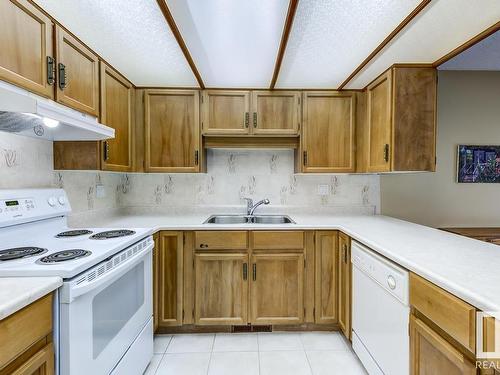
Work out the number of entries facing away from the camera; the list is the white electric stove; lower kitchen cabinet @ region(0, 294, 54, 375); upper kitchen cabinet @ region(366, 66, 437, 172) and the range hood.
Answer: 0

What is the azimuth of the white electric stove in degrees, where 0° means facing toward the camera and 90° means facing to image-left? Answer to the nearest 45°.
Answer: approximately 315°

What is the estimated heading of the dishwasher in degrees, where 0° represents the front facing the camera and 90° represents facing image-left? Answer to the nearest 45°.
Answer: approximately 45°

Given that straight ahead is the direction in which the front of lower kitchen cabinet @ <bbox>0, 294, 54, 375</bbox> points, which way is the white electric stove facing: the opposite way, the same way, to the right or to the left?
the same way

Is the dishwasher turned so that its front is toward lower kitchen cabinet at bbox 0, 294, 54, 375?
yes

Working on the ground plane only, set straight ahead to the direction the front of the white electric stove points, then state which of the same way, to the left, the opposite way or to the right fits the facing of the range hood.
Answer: the same way

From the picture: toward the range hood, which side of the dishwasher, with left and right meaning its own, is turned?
front

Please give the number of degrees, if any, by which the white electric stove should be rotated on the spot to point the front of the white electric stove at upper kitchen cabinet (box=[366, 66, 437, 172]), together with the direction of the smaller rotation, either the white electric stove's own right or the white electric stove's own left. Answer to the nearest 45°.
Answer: approximately 45° to the white electric stove's own left

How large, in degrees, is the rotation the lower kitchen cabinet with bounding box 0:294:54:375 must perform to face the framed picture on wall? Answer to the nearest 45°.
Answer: approximately 45° to its left

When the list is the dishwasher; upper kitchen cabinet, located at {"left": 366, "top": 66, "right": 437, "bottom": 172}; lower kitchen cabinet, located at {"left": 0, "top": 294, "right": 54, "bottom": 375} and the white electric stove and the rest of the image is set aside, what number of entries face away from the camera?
0

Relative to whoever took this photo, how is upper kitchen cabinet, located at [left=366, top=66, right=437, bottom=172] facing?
facing the viewer and to the left of the viewer

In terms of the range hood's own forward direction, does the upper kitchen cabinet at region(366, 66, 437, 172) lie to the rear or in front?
in front

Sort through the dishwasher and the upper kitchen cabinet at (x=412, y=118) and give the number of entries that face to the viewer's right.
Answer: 0

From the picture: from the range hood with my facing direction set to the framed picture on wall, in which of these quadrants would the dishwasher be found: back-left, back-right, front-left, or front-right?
front-right

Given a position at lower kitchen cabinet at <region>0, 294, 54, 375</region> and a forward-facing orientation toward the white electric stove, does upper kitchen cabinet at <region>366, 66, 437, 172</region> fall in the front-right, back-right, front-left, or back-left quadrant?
front-right

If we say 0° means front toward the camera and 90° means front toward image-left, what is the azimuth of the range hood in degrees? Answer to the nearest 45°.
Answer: approximately 315°
